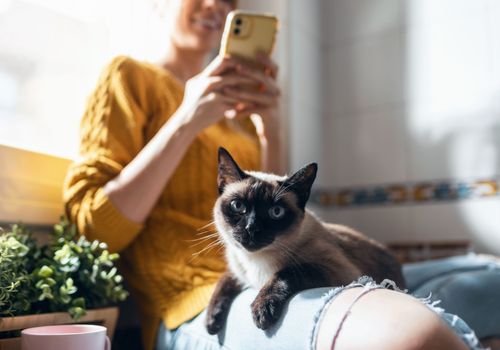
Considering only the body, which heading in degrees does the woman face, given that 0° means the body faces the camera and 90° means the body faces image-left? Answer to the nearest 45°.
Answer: approximately 315°

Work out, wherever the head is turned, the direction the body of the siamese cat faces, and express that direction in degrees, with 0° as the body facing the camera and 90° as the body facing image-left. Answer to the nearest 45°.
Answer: approximately 45°

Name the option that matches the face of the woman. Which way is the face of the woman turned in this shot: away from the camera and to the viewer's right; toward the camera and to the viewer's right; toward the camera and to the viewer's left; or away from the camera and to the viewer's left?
toward the camera and to the viewer's right
